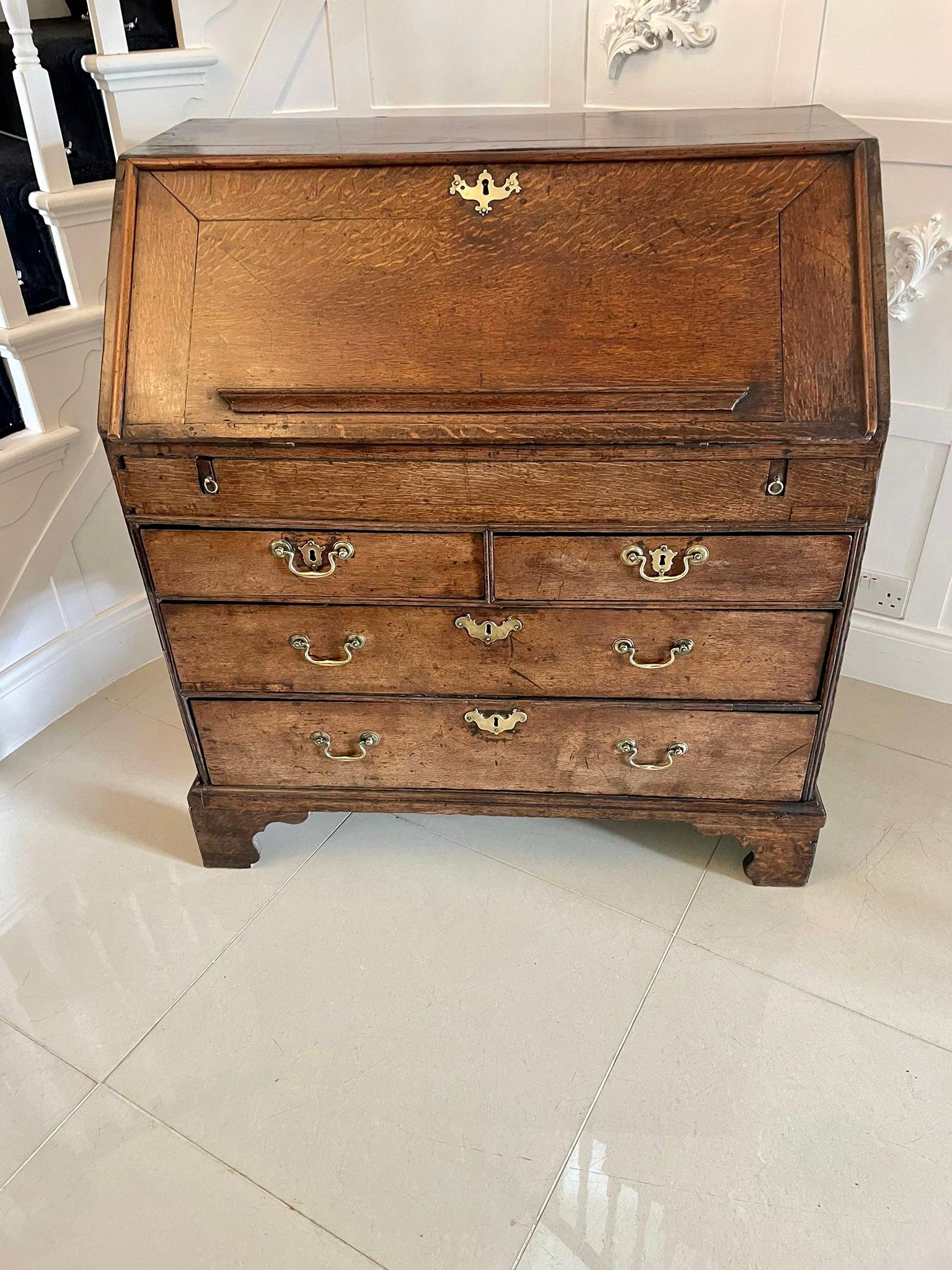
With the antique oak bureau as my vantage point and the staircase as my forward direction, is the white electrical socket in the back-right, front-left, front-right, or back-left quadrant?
back-right

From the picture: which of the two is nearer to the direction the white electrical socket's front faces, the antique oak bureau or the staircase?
the antique oak bureau

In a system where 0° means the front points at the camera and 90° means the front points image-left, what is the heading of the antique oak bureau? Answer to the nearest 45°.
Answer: approximately 0°

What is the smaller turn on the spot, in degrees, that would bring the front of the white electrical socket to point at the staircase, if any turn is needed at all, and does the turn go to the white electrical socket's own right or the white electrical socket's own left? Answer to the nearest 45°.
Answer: approximately 90° to the white electrical socket's own right

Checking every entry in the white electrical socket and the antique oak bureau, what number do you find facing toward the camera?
2

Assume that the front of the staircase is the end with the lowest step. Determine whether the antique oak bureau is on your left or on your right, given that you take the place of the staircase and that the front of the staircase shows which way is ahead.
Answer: on your left

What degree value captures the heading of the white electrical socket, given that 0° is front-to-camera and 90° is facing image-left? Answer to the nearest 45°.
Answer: approximately 0°

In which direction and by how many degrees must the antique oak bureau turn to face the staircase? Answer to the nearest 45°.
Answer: approximately 135° to its right

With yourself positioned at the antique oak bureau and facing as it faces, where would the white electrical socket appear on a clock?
The white electrical socket is roughly at 8 o'clock from the antique oak bureau.
